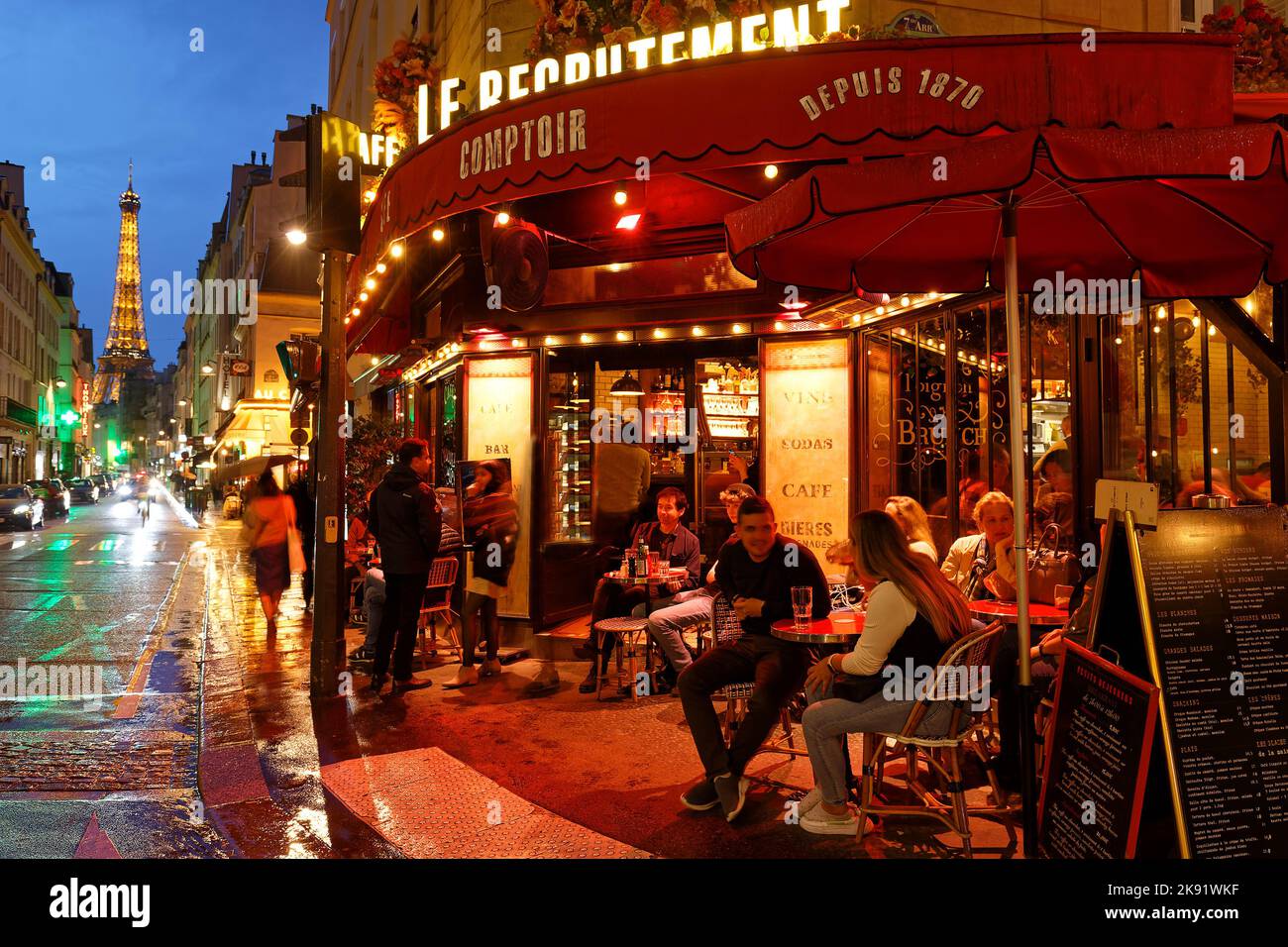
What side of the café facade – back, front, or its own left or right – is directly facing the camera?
front

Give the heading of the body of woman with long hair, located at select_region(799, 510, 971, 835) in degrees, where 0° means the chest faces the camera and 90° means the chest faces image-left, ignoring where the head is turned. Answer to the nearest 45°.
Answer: approximately 90°

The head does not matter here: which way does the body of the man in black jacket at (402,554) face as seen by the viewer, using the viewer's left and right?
facing away from the viewer and to the right of the viewer

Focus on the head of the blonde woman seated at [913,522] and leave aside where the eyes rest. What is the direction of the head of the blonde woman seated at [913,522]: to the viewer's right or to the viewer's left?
to the viewer's left

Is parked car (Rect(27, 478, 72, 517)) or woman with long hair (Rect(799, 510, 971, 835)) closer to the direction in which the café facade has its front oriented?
the woman with long hair

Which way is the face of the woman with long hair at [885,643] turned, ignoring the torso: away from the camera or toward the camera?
away from the camera

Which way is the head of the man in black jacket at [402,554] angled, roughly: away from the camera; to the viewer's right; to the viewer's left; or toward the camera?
to the viewer's right

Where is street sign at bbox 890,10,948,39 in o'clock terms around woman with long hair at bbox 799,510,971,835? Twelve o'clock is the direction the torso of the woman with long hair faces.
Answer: The street sign is roughly at 3 o'clock from the woman with long hair.

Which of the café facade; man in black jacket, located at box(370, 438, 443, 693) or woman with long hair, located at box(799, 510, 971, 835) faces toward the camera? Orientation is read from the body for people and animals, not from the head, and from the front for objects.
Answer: the café facade

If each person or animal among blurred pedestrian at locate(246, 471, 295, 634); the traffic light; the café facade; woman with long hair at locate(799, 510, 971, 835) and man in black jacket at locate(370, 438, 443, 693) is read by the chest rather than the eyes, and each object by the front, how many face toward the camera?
1

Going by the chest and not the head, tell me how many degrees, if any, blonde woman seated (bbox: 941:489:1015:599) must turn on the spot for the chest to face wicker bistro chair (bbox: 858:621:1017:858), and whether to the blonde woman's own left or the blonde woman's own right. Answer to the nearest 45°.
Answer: approximately 45° to the blonde woman's own right

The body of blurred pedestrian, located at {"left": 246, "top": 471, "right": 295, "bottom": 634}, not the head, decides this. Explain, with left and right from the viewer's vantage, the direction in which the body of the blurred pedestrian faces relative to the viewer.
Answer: facing away from the viewer

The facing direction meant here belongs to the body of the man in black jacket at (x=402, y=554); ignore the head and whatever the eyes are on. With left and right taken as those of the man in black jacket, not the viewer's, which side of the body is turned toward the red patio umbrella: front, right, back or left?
right

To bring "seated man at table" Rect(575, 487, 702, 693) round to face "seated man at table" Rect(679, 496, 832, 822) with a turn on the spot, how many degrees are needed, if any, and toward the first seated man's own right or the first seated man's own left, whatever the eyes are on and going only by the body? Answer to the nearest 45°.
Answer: approximately 45° to the first seated man's own left

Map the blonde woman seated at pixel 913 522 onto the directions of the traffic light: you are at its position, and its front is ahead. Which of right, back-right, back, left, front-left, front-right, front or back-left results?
back
